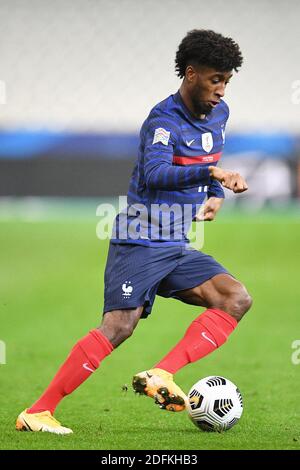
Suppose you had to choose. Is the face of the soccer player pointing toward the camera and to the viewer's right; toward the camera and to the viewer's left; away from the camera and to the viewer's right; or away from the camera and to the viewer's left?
toward the camera and to the viewer's right

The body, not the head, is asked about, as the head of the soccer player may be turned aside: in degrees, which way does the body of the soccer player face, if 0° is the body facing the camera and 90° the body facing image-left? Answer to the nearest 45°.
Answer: approximately 315°
